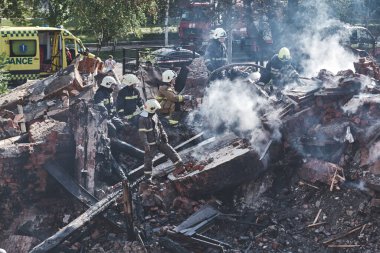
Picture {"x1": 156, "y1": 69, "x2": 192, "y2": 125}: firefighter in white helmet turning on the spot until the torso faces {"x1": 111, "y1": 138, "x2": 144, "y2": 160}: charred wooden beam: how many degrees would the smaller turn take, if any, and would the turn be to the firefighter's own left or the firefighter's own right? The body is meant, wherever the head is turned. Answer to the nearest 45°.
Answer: approximately 135° to the firefighter's own right

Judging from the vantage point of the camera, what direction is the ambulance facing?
facing to the right of the viewer

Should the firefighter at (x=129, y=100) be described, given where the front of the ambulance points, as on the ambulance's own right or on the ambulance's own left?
on the ambulance's own right

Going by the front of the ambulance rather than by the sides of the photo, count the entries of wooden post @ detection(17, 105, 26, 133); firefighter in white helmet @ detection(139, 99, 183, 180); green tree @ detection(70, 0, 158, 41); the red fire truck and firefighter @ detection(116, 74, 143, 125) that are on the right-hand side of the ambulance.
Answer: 3

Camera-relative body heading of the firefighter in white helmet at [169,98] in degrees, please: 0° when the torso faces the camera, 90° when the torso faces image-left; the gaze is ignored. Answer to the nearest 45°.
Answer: approximately 270°

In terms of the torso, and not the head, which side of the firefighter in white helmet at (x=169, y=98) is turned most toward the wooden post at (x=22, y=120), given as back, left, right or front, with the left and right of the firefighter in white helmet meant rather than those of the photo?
back

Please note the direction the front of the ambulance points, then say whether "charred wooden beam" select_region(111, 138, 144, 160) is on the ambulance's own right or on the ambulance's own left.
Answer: on the ambulance's own right

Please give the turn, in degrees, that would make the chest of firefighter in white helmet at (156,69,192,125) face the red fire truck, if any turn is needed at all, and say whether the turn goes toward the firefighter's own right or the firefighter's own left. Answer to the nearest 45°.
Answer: approximately 90° to the firefighter's own left

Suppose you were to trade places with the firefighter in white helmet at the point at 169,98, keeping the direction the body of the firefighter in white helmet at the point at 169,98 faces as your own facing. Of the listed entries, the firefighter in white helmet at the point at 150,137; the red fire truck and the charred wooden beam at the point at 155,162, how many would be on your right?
2

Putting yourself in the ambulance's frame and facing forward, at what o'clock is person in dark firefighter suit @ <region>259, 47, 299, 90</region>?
The person in dark firefighter suit is roughly at 2 o'clock from the ambulance.

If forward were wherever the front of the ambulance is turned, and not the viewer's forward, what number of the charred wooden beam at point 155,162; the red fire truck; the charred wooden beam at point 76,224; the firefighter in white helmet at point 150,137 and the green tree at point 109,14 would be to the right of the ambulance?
3
